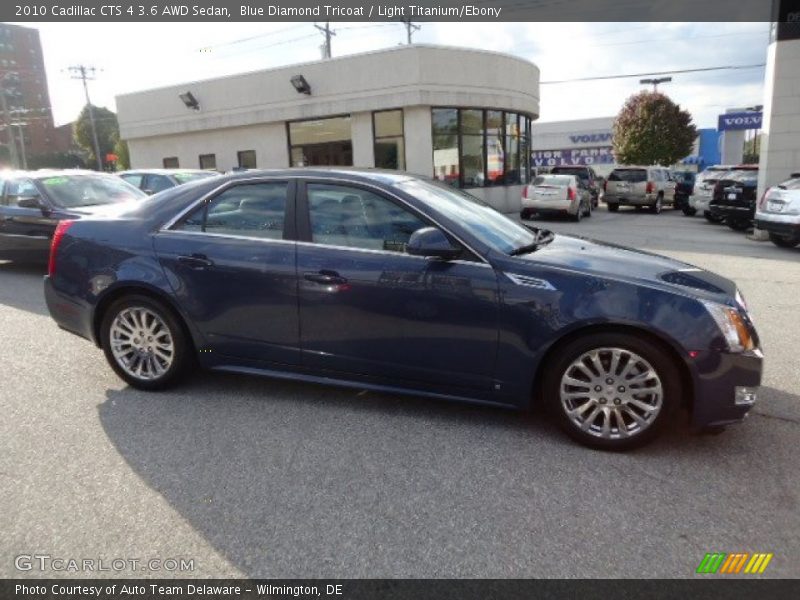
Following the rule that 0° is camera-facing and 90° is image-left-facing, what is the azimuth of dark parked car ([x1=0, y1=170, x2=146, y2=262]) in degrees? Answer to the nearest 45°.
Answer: approximately 315°

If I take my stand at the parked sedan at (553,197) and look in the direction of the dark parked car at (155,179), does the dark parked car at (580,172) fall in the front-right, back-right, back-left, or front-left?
back-right

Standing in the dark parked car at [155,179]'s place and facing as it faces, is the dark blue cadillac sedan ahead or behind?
ahead

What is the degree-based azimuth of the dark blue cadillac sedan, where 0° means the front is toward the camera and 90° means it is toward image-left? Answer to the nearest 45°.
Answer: approximately 270°

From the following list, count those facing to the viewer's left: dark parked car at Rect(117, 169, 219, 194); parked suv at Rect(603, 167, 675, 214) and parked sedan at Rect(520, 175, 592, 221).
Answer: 0

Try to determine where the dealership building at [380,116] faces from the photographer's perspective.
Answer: facing the viewer and to the right of the viewer

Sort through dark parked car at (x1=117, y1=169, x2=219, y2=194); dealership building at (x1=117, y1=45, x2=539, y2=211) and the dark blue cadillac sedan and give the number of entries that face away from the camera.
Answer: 0

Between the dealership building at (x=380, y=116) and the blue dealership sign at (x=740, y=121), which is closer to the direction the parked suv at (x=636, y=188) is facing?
the blue dealership sign

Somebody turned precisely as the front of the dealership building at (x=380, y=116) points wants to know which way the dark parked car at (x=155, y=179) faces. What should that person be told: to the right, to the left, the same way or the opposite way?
the same way

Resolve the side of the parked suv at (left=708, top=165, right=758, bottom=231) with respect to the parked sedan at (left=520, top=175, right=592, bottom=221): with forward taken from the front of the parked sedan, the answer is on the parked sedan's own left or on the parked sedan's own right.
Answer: on the parked sedan's own right

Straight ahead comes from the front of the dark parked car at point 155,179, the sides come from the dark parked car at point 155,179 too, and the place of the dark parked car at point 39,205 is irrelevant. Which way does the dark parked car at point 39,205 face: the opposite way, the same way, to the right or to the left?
the same way

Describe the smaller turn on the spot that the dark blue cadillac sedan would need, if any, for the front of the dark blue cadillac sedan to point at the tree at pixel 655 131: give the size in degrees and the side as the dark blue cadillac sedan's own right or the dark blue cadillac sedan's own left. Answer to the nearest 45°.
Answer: approximately 45° to the dark blue cadillac sedan's own left

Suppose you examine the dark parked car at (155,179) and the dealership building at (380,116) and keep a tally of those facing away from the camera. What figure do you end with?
0

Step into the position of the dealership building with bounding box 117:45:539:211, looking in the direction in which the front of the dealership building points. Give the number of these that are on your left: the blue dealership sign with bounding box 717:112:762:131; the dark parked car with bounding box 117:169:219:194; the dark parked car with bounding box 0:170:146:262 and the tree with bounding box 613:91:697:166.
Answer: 2

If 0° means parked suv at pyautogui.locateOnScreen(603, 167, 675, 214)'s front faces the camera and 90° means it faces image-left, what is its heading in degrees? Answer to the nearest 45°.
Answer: approximately 225°
